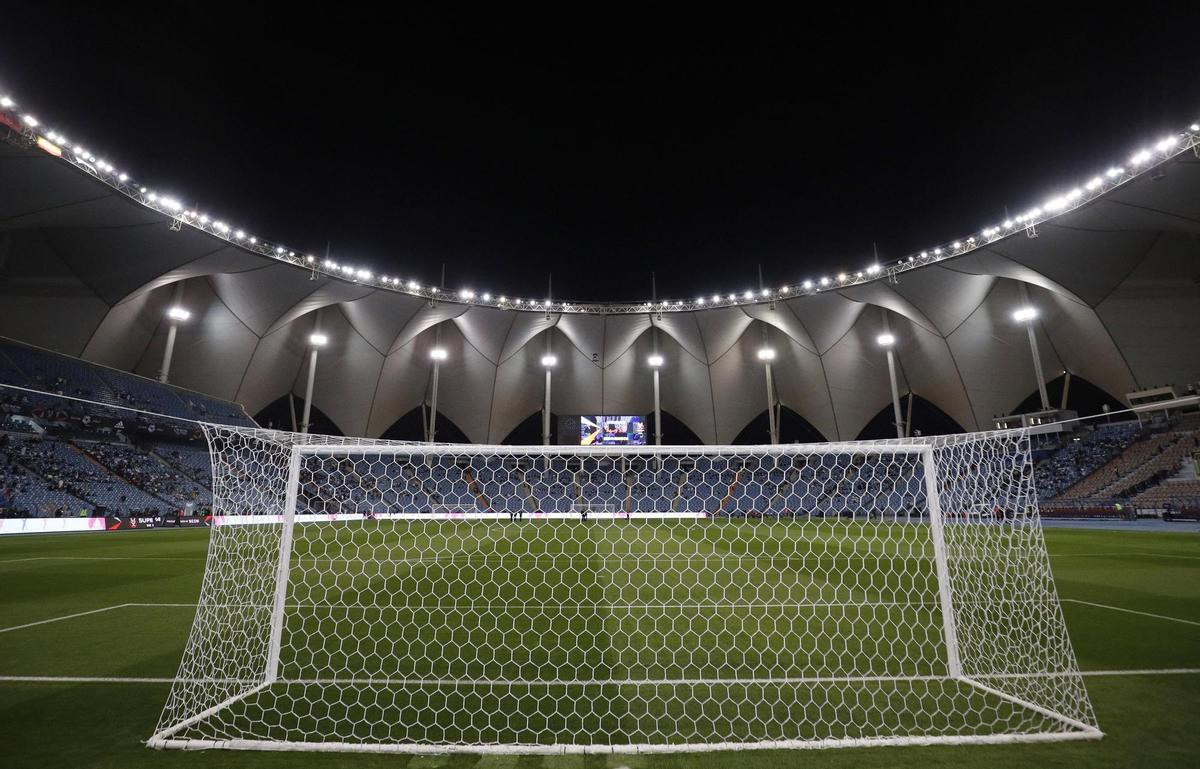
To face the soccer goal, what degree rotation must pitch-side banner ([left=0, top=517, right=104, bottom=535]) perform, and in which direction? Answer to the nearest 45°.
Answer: approximately 45° to its right

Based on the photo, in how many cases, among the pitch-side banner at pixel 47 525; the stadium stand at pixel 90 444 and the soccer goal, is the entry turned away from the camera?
1

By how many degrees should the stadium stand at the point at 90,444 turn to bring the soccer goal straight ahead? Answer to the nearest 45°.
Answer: approximately 45° to its right

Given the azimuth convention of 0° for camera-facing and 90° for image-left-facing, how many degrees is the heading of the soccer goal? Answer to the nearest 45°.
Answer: approximately 180°

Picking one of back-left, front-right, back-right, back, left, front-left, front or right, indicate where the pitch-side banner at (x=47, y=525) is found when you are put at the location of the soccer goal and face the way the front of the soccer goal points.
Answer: front-left

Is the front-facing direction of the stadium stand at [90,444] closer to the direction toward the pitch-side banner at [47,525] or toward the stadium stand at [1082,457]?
the stadium stand

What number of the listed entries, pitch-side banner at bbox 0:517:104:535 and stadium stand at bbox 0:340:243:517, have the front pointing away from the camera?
0

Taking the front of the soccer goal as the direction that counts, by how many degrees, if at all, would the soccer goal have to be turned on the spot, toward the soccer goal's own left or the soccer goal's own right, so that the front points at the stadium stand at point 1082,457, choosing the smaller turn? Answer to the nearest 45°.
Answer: approximately 45° to the soccer goal's own right

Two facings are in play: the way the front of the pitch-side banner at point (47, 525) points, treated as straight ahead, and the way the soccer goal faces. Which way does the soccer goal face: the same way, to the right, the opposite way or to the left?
to the left

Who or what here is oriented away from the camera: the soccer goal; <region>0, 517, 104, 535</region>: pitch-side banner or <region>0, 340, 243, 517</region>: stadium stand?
the soccer goal

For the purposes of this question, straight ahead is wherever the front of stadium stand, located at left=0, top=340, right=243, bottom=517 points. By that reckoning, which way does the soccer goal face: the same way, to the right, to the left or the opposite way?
to the left

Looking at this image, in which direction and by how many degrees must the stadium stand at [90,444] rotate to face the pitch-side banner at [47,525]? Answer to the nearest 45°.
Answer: approximately 45° to its right

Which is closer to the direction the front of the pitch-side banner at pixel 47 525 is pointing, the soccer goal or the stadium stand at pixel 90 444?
the soccer goal

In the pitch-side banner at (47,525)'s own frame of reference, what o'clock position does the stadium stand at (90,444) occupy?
The stadium stand is roughly at 8 o'clock from the pitch-side banner.
